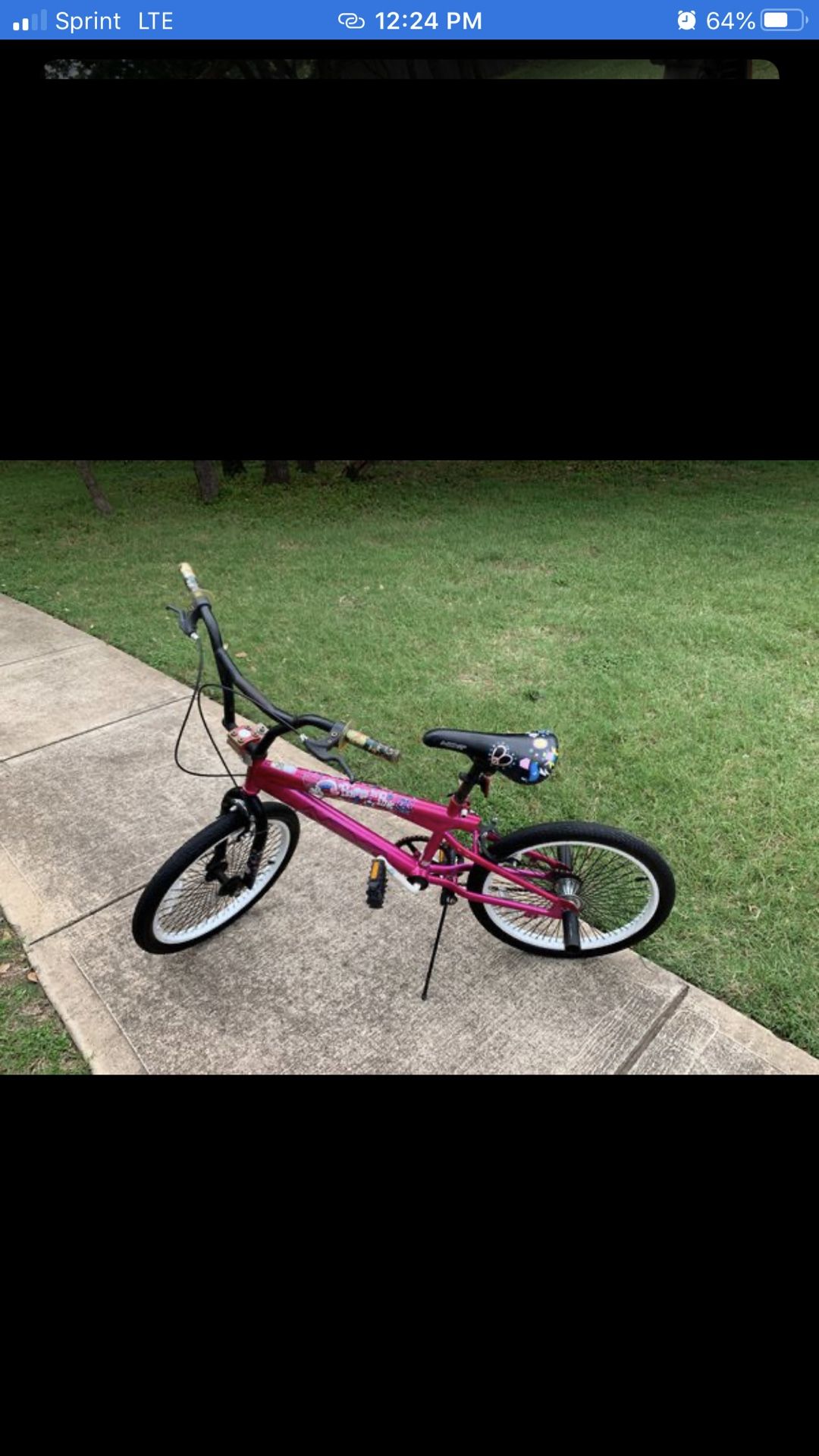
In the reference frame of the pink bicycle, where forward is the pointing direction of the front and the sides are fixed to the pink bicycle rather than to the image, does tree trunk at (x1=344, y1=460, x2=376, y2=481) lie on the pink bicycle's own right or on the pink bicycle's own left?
on the pink bicycle's own right

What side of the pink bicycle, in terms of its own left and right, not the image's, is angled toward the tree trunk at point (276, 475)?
right

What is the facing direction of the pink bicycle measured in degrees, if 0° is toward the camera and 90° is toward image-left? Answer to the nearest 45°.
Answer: approximately 90°

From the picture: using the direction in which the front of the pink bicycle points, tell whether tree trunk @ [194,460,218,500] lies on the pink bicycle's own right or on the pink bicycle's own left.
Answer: on the pink bicycle's own right

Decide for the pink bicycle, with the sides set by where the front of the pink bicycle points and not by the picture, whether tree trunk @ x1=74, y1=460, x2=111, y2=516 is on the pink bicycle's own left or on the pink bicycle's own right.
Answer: on the pink bicycle's own right
